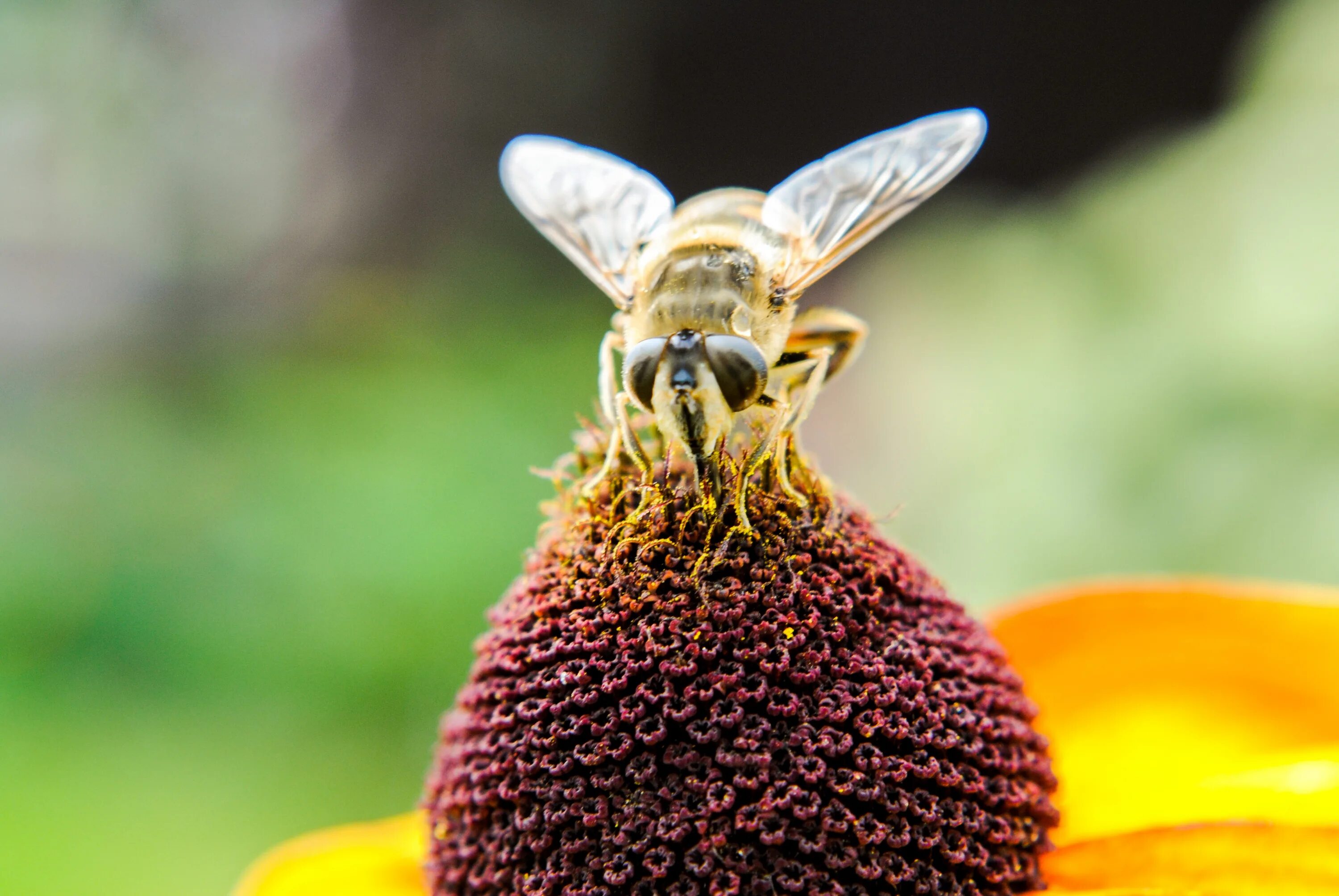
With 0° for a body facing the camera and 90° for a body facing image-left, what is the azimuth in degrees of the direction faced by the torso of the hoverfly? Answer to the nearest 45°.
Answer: approximately 0°
